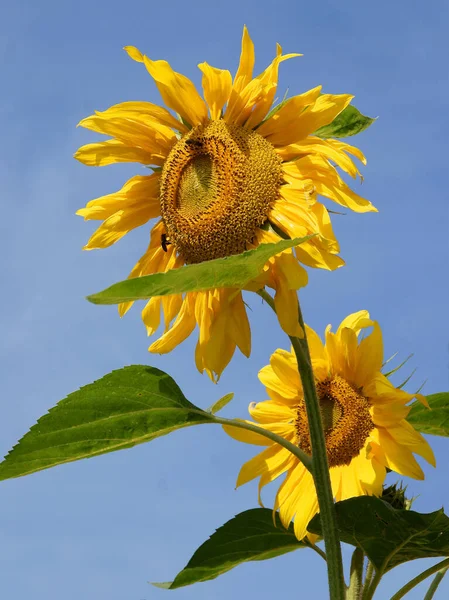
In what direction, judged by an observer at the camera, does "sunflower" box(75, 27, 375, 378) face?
facing the viewer and to the left of the viewer
